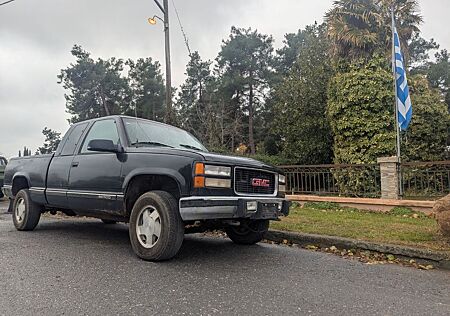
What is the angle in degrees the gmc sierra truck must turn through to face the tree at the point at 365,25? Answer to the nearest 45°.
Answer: approximately 90° to its left

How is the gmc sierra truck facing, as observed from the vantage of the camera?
facing the viewer and to the right of the viewer

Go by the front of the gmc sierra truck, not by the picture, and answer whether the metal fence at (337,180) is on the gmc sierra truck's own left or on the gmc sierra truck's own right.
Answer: on the gmc sierra truck's own left

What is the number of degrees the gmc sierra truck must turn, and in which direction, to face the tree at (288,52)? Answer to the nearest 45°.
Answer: approximately 90° to its left

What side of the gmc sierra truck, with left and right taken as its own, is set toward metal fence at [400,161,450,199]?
left

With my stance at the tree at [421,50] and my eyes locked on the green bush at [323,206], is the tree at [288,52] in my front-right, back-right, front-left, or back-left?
front-right

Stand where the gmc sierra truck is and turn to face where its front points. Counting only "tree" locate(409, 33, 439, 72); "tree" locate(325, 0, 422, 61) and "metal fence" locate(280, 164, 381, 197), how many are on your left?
3

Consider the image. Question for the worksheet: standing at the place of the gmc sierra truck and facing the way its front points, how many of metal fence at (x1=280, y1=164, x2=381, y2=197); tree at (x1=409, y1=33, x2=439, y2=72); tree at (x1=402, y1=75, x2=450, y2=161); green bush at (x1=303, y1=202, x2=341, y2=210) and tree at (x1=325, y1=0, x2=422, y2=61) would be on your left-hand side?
5

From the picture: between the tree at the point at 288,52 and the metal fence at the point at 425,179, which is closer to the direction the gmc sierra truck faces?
the metal fence

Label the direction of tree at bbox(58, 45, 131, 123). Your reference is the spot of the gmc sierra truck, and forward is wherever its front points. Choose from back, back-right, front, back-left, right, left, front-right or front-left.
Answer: back-left

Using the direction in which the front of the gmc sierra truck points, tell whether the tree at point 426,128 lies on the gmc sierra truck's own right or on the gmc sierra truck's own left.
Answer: on the gmc sierra truck's own left

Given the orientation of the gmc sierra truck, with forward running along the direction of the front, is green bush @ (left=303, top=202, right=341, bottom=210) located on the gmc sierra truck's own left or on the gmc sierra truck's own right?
on the gmc sierra truck's own left

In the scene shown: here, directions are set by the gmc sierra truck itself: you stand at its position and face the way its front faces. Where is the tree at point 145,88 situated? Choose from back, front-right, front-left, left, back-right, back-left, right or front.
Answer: back-left

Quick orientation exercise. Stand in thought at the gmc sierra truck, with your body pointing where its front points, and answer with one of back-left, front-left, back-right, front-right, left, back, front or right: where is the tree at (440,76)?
left
